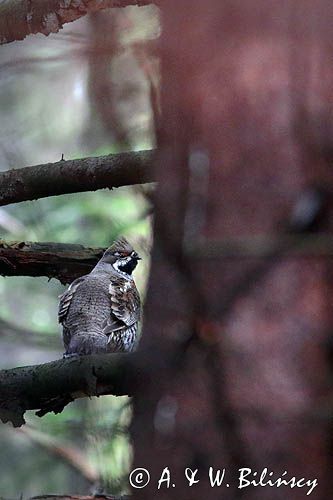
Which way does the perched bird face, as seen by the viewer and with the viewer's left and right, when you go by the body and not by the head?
facing away from the viewer and to the right of the viewer

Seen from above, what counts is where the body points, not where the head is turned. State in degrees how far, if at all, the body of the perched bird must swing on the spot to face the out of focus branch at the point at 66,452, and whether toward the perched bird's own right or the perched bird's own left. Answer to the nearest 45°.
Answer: approximately 45° to the perched bird's own left
